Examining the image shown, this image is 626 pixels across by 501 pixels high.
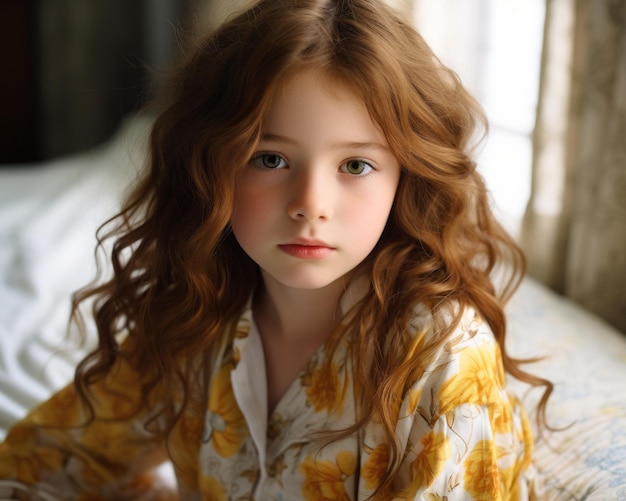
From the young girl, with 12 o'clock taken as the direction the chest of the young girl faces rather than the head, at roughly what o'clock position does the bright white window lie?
The bright white window is roughly at 7 o'clock from the young girl.

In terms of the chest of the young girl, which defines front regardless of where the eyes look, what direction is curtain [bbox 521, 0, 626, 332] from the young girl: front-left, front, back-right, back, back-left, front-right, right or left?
back-left
